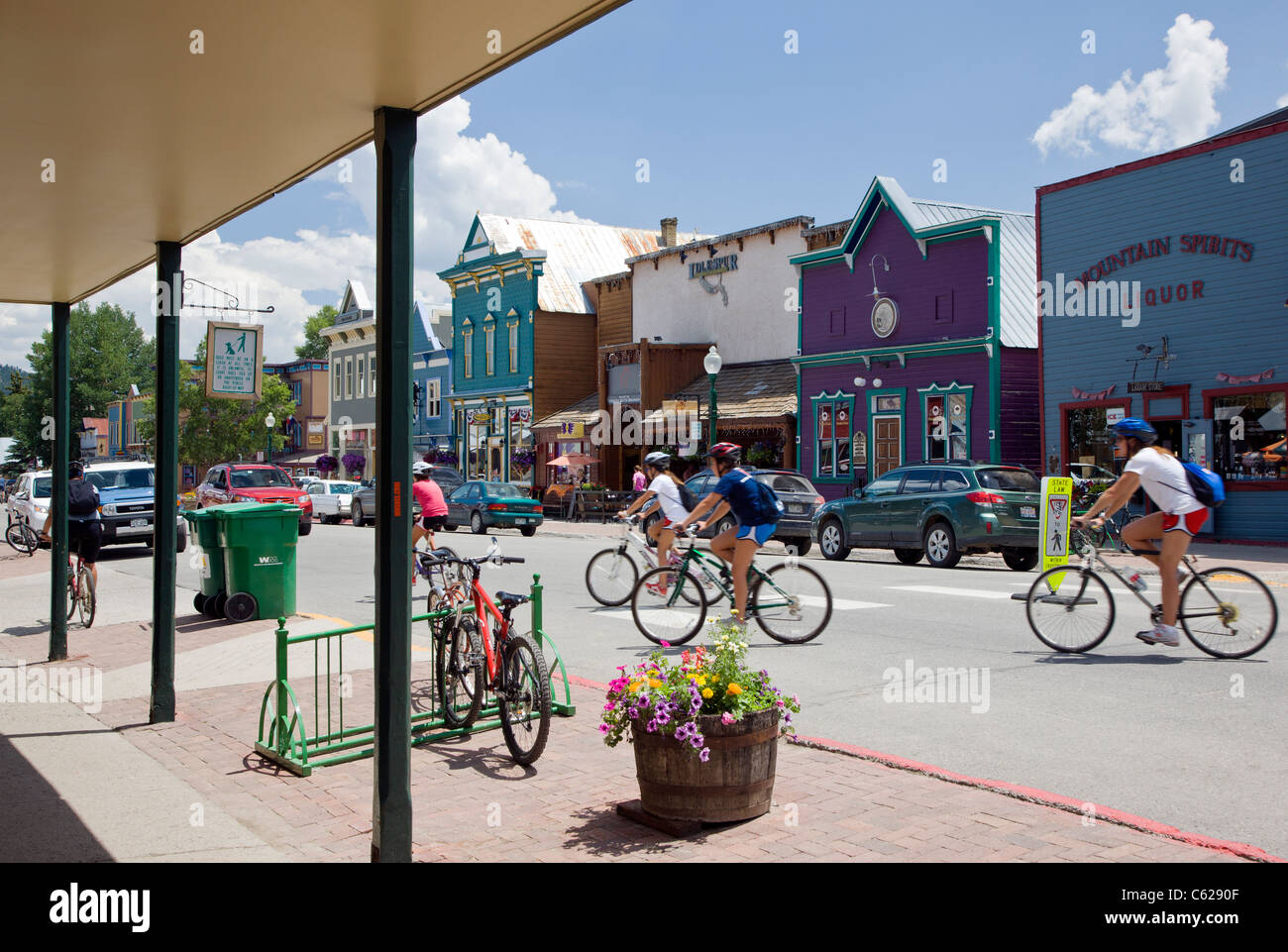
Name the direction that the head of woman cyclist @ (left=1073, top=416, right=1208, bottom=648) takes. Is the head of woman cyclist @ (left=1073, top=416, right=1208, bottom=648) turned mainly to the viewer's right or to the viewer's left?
to the viewer's left

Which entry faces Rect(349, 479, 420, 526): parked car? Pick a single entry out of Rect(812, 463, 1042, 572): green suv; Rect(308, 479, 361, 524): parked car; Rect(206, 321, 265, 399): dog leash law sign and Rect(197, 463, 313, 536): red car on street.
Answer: the green suv

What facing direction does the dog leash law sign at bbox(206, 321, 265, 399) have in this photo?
toward the camera

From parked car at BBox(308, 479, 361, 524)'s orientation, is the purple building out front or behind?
behind

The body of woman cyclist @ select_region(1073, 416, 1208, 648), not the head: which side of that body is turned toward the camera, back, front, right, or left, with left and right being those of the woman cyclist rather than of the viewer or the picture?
left

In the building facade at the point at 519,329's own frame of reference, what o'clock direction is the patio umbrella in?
The patio umbrella is roughly at 10 o'clock from the building facade.

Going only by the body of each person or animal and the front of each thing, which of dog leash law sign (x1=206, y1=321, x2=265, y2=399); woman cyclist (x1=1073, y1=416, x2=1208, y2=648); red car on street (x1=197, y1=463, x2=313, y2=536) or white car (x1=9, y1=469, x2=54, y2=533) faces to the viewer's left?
the woman cyclist

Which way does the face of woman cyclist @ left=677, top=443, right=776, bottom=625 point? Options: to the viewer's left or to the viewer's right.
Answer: to the viewer's left

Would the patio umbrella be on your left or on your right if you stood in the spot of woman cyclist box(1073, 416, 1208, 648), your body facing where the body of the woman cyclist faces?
on your right

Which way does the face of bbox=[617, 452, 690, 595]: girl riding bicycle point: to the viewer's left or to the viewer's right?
to the viewer's left

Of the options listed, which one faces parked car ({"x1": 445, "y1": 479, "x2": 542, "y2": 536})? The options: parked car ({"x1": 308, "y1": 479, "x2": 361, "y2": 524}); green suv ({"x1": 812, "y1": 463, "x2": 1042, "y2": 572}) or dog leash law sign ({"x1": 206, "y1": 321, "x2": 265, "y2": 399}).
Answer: the green suv

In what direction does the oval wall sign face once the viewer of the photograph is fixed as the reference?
facing the viewer and to the left of the viewer

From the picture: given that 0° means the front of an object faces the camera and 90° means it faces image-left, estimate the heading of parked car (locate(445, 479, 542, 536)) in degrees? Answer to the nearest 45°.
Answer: approximately 135°
